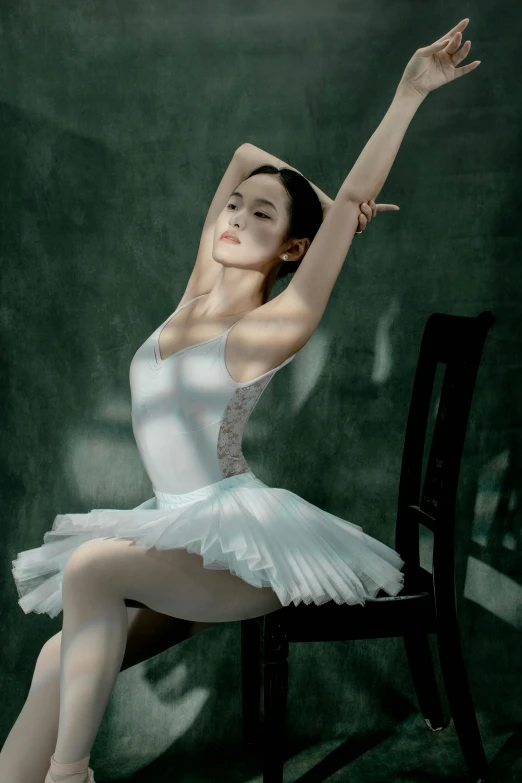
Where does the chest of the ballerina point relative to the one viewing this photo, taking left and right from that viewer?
facing the viewer and to the left of the viewer

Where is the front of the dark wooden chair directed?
to the viewer's left

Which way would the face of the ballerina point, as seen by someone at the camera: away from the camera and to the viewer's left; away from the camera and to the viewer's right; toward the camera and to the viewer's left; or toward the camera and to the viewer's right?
toward the camera and to the viewer's left
